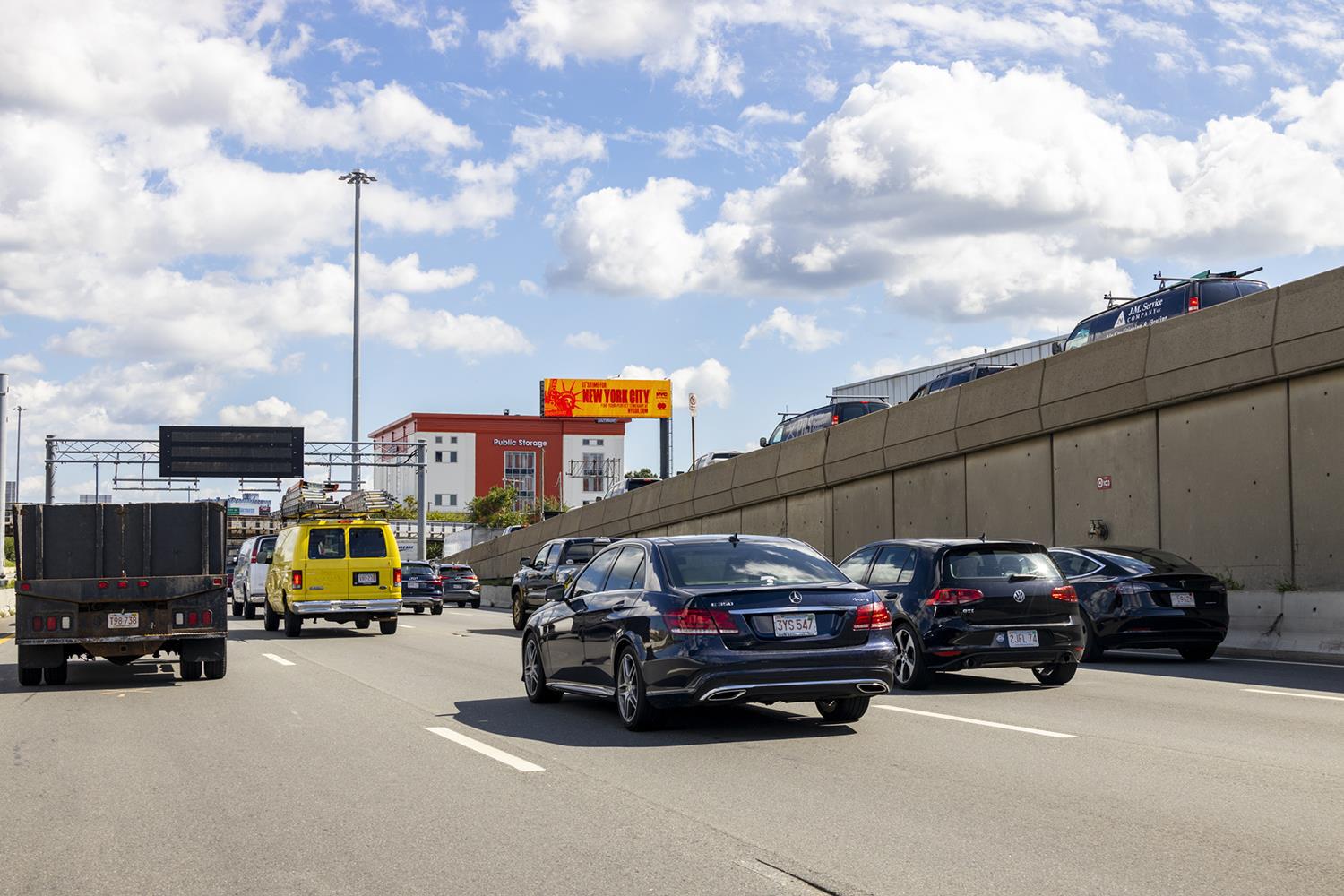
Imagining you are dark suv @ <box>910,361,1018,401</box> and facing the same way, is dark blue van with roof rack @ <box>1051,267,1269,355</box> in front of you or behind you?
behind

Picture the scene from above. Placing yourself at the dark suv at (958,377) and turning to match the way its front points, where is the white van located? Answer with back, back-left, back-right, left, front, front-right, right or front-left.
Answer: front-left

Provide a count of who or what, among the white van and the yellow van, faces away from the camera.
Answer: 2

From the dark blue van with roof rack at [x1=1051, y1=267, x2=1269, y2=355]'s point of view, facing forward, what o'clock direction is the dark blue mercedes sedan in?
The dark blue mercedes sedan is roughly at 8 o'clock from the dark blue van with roof rack.

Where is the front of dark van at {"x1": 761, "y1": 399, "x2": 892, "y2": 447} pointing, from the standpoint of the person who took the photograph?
facing away from the viewer and to the left of the viewer

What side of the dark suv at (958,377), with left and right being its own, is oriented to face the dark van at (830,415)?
front

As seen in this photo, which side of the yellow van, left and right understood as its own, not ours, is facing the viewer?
back

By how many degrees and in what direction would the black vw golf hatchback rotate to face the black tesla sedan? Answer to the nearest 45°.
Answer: approximately 90° to its right

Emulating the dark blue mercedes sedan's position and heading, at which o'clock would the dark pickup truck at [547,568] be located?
The dark pickup truck is roughly at 1 o'clock from the dark blue mercedes sedan.

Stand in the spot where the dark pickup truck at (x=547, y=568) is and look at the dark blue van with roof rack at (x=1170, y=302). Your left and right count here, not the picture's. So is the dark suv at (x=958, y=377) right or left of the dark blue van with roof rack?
left

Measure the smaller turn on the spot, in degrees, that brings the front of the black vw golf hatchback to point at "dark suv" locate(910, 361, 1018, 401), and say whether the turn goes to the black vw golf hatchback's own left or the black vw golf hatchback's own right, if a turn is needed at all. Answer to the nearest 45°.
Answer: approximately 45° to the black vw golf hatchback's own right

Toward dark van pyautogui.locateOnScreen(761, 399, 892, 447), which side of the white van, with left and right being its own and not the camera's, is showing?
right

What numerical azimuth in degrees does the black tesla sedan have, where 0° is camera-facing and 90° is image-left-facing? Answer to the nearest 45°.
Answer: approximately 135°

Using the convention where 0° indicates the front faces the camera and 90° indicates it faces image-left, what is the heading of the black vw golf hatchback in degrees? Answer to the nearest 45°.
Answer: approximately 135°

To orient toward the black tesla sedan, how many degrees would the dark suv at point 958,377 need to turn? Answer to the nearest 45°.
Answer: approximately 135° to its left

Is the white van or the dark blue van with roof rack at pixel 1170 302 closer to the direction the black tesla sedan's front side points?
the white van

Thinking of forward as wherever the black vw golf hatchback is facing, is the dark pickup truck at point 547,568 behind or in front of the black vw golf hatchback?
in front

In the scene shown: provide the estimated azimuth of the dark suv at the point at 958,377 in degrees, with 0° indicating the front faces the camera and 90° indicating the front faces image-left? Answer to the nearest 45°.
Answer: approximately 135°

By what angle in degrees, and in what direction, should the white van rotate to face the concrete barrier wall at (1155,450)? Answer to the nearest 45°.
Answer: approximately 135° to its right
